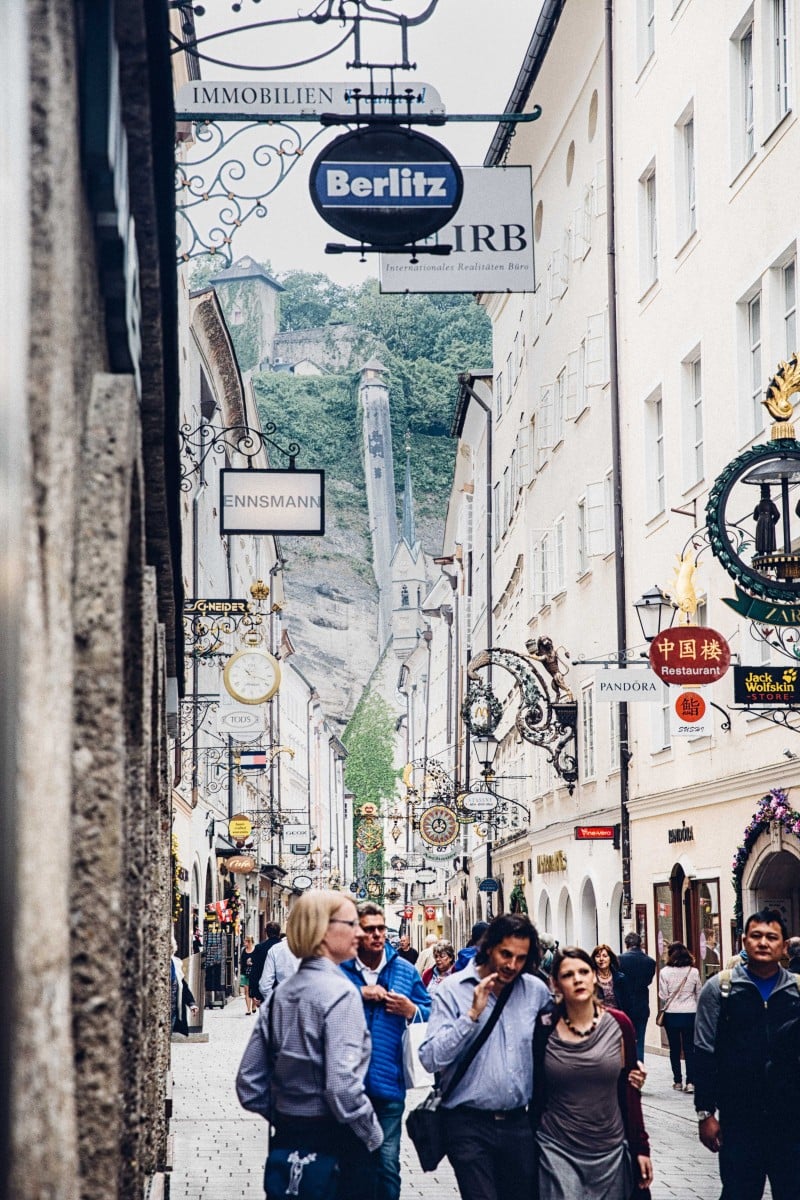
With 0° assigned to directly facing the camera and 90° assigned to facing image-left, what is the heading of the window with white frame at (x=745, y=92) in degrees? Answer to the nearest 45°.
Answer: approximately 90°

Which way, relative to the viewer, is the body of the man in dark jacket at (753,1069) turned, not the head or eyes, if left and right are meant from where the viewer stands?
facing the viewer

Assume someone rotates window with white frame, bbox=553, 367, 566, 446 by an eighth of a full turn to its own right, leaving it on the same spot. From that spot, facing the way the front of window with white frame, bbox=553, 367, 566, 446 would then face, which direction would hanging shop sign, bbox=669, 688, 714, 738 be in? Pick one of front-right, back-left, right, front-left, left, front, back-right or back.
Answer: back-left

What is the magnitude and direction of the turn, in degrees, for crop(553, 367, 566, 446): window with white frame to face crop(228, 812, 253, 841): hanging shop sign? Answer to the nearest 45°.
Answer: approximately 45° to its right

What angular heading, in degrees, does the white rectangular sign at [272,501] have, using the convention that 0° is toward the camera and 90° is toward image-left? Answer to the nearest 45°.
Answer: approximately 0°

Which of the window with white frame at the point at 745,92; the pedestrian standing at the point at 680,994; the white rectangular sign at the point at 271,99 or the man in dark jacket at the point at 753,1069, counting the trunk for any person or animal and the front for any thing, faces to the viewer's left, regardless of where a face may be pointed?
the window with white frame

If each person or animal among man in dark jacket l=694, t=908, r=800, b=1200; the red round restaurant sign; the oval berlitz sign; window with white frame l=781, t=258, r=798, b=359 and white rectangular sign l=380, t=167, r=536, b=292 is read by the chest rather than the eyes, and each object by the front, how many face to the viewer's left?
1

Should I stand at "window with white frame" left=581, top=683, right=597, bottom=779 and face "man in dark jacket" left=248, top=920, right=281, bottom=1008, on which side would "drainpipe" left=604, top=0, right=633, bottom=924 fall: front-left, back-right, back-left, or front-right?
front-left

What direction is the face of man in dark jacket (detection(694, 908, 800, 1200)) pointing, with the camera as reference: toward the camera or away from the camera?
toward the camera

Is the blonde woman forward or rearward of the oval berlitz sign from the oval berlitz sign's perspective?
forward

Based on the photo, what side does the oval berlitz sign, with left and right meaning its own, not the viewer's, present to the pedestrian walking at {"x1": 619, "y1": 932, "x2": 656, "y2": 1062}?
back

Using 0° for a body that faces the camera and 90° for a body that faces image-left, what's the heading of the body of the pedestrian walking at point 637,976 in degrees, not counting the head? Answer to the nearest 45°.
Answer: approximately 180°

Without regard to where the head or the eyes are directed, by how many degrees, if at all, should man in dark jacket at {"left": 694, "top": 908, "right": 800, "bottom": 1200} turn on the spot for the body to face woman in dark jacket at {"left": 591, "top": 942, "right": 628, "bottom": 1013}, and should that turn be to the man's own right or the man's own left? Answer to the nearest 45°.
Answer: approximately 180°
